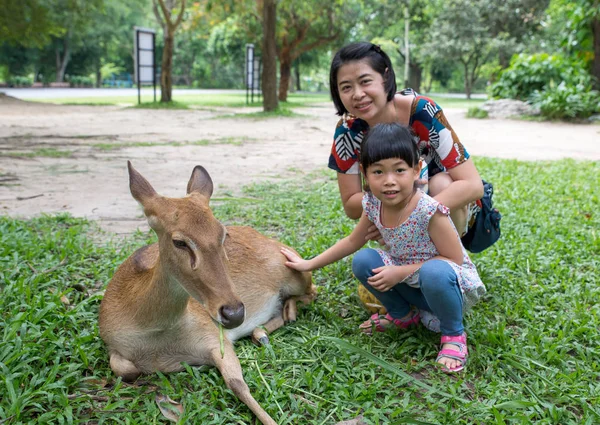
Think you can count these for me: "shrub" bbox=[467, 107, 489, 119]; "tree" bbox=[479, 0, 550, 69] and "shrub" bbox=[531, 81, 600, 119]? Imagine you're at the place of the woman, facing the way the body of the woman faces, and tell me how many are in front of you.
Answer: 0

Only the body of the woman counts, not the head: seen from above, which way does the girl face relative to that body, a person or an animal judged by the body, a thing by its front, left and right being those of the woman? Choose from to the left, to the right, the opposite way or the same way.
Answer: the same way

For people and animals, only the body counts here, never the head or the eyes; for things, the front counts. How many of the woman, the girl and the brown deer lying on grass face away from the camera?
0

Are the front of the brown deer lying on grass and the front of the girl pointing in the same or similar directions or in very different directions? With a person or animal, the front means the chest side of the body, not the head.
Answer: same or similar directions

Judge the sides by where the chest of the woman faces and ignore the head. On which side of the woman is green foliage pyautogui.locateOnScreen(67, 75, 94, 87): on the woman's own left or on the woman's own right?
on the woman's own right

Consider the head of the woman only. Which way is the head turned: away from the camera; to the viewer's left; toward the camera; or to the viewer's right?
toward the camera

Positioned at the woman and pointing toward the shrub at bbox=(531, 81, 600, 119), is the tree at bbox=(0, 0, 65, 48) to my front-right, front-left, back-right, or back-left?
front-left

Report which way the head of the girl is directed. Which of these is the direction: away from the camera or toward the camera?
toward the camera

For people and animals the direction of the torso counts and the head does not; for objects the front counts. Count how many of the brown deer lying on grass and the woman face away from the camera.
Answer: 0

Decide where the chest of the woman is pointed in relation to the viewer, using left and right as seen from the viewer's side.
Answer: facing the viewer and to the left of the viewer

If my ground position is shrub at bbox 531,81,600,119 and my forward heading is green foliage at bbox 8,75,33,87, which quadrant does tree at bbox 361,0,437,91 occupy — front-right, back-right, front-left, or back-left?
front-right

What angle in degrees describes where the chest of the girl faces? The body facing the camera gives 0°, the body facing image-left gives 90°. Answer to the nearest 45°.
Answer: approximately 45°
